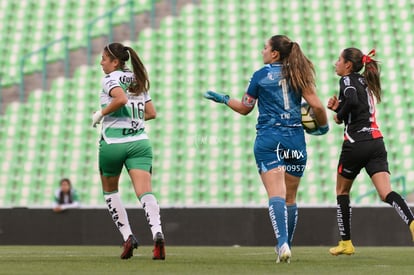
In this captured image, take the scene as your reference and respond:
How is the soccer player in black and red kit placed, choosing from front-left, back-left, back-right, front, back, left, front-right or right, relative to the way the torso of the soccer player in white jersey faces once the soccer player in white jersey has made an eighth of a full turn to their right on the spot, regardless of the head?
right

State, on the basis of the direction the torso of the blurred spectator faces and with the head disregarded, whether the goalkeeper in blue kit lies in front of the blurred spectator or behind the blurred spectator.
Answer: in front

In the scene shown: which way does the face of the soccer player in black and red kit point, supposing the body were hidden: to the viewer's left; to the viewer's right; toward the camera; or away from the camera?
to the viewer's left

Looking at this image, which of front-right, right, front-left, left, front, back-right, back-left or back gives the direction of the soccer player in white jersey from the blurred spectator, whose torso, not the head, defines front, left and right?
front

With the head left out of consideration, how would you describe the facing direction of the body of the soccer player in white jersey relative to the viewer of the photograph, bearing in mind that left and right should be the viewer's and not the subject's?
facing away from the viewer and to the left of the viewer

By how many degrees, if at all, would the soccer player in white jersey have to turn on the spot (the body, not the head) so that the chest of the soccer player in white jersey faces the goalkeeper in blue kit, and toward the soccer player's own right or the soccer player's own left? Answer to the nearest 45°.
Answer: approximately 135° to the soccer player's own right

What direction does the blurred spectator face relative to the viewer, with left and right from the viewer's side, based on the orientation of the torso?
facing the viewer

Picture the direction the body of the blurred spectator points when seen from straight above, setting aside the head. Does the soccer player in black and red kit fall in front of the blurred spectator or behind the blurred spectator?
in front

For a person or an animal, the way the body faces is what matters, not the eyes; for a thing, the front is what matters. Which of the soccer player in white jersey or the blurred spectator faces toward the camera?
the blurred spectator
